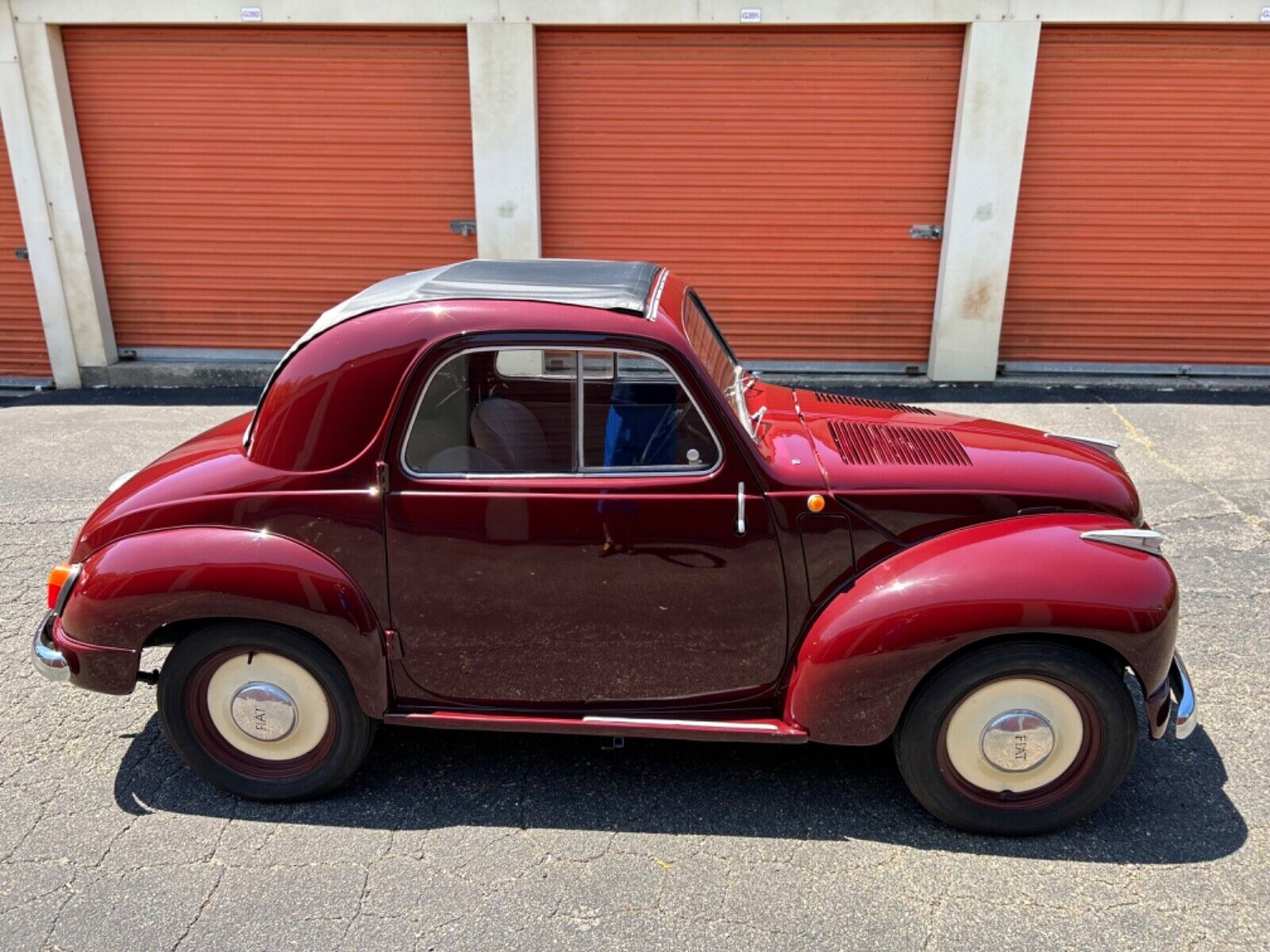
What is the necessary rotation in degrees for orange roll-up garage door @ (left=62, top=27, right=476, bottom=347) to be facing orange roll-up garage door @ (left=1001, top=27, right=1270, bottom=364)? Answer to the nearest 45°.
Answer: approximately 45° to its left

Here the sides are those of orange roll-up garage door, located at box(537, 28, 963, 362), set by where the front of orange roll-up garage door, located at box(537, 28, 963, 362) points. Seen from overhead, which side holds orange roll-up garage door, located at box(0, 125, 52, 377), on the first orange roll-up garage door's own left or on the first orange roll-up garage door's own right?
on the first orange roll-up garage door's own right

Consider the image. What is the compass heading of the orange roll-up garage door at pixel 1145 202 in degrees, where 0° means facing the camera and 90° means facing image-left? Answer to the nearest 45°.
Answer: approximately 0°

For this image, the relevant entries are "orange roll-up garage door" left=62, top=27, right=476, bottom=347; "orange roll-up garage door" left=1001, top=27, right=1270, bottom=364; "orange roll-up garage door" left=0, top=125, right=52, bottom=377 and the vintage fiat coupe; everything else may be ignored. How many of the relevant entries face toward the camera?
3

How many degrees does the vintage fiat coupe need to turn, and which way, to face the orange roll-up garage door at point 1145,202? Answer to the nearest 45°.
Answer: approximately 45° to its left

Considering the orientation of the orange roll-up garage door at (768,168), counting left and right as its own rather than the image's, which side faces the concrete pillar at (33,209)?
right

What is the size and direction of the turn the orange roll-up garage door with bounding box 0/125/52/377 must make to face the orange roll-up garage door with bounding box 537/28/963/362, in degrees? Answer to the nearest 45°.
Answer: approximately 45° to its left

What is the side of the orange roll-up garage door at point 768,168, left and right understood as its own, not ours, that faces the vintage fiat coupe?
front

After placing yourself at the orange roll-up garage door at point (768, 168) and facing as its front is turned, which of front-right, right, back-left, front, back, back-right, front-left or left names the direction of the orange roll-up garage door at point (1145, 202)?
left

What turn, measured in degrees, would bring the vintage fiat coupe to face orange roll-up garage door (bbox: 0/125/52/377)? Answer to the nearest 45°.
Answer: approximately 135° to its left

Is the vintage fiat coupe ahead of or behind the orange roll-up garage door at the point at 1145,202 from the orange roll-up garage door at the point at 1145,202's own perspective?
ahead

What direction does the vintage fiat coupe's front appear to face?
to the viewer's right
